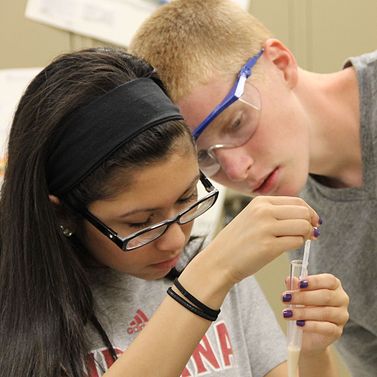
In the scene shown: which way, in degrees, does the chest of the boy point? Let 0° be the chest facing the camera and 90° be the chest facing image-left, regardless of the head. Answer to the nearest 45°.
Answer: approximately 45°

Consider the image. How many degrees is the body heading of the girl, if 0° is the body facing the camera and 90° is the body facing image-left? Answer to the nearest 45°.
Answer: approximately 315°

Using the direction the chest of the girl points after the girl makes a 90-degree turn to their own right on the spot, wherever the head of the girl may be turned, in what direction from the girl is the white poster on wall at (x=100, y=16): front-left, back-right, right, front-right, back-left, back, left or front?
back-right

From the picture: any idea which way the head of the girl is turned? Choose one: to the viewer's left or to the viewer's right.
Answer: to the viewer's right
